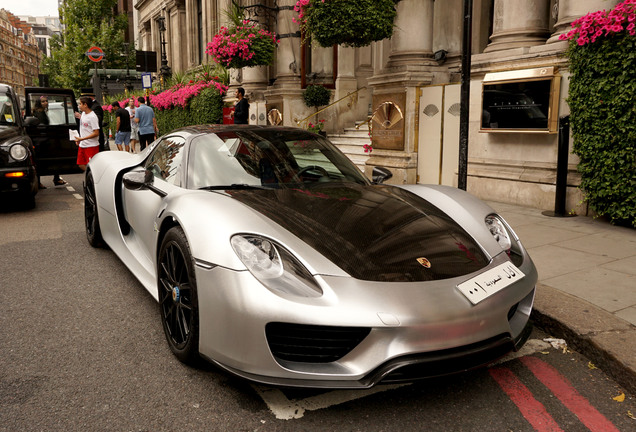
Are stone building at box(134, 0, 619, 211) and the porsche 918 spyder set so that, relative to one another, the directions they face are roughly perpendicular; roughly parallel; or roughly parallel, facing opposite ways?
roughly perpendicular

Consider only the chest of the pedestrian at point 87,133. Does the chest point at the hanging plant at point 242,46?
no

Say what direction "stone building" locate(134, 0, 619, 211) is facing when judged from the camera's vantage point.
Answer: facing the viewer and to the left of the viewer

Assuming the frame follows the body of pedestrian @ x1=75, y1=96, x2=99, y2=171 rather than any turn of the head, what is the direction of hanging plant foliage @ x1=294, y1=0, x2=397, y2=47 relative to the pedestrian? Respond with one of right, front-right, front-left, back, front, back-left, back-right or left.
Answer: left

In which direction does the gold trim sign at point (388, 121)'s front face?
toward the camera

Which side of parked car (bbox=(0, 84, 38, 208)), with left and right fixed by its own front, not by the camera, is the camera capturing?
front

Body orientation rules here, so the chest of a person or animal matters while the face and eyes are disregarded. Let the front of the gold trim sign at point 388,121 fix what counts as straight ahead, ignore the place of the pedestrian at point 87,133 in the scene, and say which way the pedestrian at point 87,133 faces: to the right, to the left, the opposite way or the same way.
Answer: the same way

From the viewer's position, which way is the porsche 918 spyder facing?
facing the viewer and to the right of the viewer

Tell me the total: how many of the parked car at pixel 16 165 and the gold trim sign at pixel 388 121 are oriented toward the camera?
2

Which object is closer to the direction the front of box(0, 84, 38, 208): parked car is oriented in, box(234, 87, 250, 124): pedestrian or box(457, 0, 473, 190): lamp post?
the lamp post

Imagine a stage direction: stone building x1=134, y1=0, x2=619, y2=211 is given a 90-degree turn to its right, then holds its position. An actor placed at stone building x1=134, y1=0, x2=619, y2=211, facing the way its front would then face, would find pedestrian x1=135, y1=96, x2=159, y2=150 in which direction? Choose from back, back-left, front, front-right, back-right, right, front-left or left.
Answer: front
